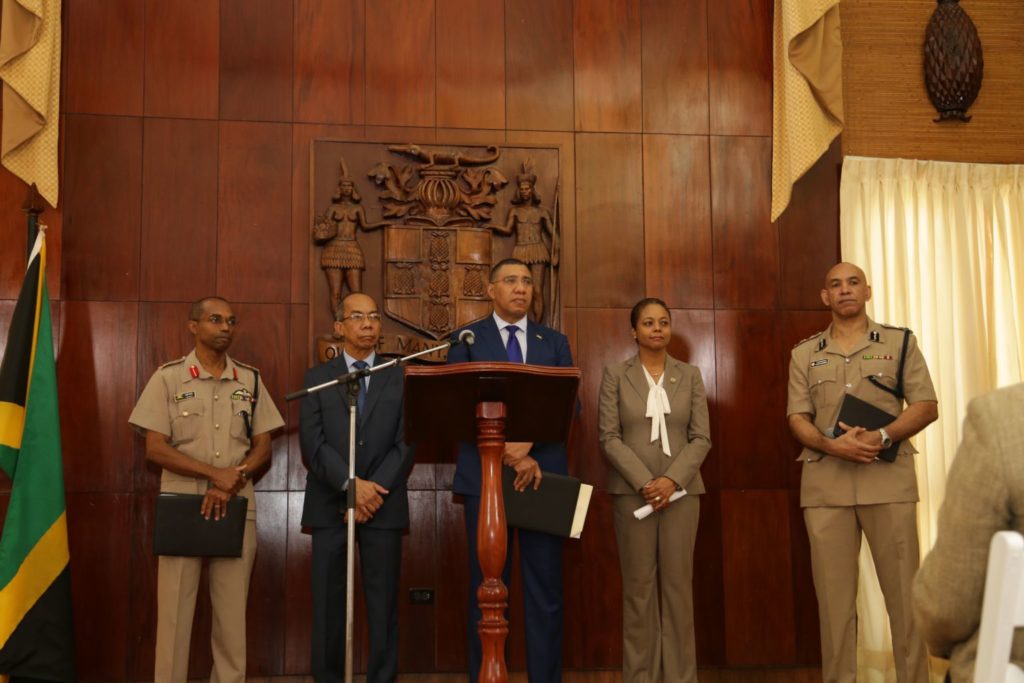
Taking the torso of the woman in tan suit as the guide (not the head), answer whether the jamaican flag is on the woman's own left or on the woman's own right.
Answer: on the woman's own right

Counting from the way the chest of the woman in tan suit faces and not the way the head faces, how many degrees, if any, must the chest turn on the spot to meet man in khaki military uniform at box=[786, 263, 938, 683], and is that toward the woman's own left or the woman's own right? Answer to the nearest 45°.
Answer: approximately 90° to the woman's own left

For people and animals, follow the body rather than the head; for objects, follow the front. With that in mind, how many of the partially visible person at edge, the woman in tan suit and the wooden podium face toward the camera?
2

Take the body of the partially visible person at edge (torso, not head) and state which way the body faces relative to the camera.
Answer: away from the camera

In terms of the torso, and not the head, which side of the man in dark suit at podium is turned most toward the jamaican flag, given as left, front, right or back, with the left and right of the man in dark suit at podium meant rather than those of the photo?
right

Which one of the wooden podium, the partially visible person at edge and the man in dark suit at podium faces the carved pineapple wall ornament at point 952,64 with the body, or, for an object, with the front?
the partially visible person at edge

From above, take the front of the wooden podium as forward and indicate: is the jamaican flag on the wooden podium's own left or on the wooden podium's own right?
on the wooden podium's own right
